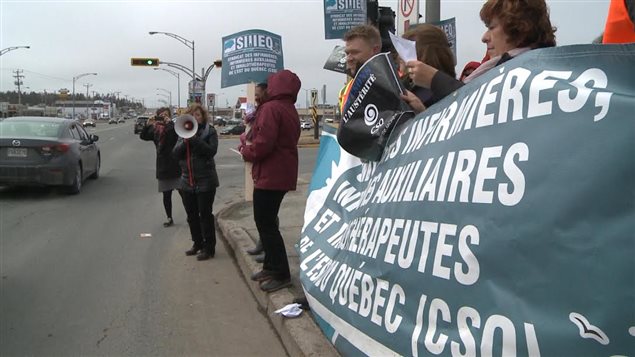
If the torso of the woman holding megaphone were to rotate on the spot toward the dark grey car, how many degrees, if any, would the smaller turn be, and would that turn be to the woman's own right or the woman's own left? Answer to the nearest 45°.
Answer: approximately 90° to the woman's own right

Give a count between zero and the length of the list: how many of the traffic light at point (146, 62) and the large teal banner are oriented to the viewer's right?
0

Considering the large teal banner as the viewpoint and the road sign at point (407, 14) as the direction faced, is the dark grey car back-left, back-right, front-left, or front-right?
front-left

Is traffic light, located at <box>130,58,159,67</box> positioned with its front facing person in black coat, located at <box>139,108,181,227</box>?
yes

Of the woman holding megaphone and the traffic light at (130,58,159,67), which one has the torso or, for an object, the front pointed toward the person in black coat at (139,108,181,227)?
the traffic light

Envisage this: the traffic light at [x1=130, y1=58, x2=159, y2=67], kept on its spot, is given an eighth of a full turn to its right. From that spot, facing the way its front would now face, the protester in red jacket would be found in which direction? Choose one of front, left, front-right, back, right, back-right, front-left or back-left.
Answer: front-left

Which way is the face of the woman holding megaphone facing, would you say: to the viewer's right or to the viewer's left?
to the viewer's left

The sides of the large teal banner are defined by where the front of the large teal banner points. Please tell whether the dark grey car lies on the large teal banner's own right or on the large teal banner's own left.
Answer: on the large teal banner's own right

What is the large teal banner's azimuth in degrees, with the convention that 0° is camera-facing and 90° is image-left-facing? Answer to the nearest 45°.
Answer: approximately 45°

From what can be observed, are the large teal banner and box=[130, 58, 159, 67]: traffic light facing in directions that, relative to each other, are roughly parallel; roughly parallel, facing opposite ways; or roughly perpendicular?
roughly perpendicular

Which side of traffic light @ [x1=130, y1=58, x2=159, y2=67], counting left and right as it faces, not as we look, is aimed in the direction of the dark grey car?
front

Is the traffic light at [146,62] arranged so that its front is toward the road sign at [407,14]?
yes

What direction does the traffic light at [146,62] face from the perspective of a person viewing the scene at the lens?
facing the viewer

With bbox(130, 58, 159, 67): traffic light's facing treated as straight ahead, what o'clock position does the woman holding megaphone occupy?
The woman holding megaphone is roughly at 12 o'clock from the traffic light.

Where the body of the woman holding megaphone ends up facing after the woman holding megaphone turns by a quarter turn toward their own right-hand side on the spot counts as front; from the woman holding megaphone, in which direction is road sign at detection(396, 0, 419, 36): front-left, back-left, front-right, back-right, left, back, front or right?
back-right
